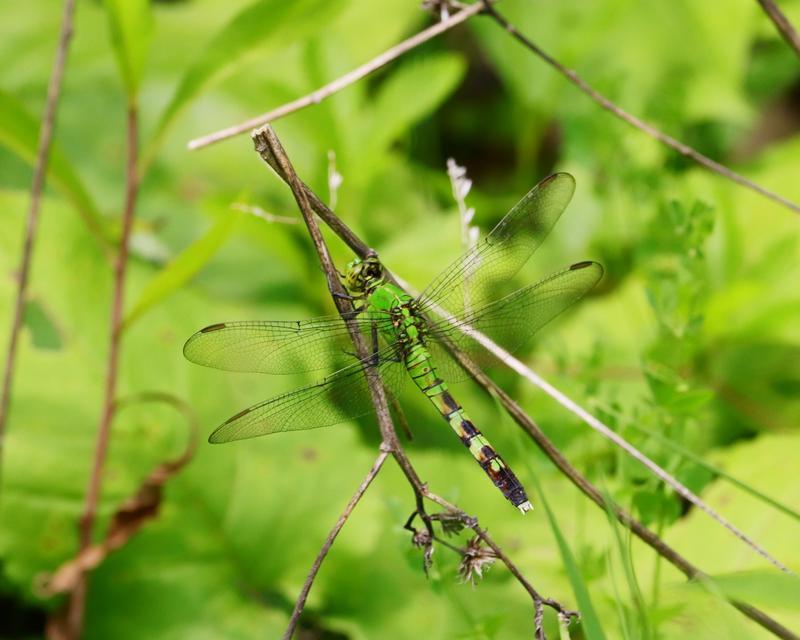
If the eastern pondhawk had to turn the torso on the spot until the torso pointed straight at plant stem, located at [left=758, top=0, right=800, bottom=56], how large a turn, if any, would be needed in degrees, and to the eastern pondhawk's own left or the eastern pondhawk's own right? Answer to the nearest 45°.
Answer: approximately 135° to the eastern pondhawk's own right

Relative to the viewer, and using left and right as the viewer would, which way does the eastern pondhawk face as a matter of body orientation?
facing away from the viewer and to the left of the viewer
